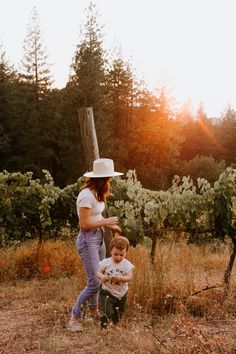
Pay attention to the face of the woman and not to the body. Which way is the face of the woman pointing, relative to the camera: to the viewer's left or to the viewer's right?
to the viewer's right

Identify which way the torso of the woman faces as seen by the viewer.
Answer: to the viewer's right

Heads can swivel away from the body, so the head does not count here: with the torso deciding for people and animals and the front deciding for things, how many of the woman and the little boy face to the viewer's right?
1

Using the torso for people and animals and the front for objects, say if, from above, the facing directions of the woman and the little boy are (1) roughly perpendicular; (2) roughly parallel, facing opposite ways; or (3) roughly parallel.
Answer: roughly perpendicular

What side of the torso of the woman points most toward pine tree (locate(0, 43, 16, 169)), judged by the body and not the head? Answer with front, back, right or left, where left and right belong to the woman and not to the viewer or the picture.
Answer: left

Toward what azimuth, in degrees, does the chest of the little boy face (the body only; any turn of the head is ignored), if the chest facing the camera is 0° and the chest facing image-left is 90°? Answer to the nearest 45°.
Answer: approximately 0°
